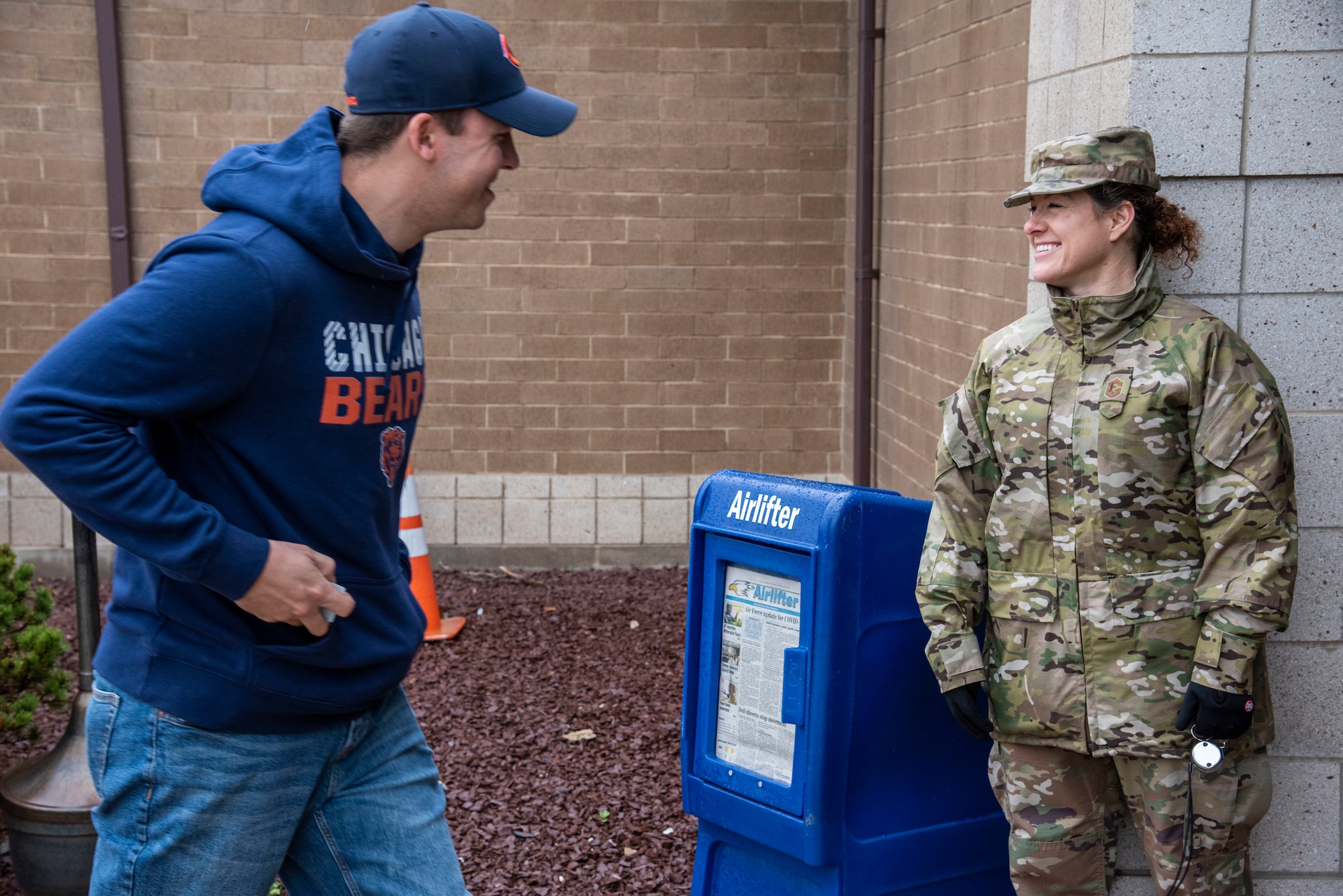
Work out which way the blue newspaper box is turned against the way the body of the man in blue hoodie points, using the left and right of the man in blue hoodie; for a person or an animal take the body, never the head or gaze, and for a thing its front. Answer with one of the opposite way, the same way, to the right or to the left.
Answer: to the right

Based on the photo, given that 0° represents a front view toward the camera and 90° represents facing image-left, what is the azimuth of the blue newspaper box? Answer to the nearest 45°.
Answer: approximately 45°

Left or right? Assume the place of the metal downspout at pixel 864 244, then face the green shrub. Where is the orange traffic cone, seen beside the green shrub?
right

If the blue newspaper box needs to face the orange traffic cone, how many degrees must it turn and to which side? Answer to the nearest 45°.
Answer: approximately 90° to its right

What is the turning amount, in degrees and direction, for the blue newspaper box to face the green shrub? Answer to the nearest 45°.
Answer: approximately 45° to its right

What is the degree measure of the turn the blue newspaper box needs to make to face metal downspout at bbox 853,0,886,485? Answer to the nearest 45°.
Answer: approximately 135° to its right

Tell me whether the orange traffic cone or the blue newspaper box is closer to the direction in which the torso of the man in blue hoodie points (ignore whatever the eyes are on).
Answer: the blue newspaper box

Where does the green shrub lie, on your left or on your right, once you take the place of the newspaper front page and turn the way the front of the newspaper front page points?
on your right

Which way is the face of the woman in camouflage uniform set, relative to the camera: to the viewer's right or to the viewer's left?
to the viewer's left

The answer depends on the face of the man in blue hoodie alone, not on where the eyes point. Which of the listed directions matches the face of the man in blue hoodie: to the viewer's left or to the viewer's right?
to the viewer's right

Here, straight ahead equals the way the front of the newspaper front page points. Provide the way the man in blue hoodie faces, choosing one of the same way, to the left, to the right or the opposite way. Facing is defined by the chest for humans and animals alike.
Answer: to the left

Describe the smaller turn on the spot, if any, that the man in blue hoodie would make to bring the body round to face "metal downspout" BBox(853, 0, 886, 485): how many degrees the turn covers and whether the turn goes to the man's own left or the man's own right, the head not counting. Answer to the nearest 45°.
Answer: approximately 90° to the man's own left

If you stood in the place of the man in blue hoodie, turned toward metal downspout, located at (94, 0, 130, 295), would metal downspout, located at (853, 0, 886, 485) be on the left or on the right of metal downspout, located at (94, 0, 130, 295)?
right

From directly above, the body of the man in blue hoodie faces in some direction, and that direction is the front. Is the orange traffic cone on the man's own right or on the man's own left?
on the man's own left
